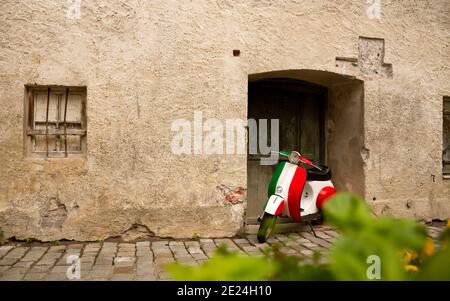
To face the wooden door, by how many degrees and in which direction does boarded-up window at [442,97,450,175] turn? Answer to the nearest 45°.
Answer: approximately 45° to its right

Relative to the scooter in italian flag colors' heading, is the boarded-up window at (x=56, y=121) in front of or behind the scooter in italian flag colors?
in front

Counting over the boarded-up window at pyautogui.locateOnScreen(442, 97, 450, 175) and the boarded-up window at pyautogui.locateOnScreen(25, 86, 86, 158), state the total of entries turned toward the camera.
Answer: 2

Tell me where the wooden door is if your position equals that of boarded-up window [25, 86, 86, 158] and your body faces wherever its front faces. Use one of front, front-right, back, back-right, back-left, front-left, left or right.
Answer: left

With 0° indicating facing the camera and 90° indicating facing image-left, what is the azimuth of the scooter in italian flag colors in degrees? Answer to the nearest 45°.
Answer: approximately 45°

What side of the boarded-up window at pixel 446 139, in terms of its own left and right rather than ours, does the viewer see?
front

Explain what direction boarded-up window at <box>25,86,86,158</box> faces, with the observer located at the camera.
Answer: facing the viewer

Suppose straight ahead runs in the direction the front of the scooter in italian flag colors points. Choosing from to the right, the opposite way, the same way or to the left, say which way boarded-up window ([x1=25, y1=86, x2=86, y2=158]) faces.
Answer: to the left

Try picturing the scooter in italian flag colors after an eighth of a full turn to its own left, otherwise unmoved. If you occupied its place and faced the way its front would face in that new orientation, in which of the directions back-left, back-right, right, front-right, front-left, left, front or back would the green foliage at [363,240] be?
front

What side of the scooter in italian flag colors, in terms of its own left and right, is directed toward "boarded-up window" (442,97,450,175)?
back

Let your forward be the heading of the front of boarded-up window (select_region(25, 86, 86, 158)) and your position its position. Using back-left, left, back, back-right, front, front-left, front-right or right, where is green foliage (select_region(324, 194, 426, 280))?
front

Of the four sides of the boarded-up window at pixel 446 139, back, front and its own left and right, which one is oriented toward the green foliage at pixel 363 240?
front
